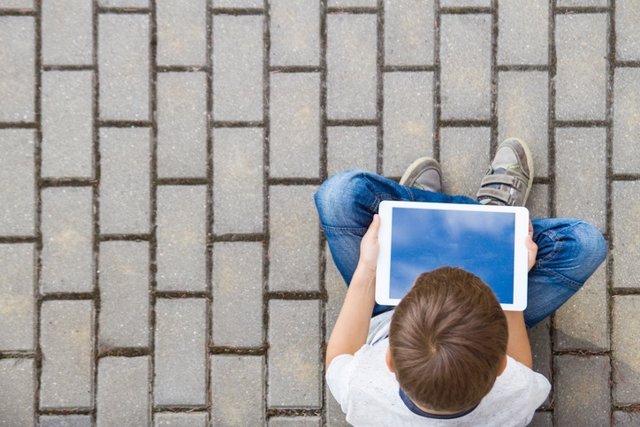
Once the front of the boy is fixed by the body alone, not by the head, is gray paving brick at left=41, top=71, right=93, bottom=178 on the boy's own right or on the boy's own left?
on the boy's own left

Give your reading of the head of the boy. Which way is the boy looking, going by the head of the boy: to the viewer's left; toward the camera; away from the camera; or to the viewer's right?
away from the camera

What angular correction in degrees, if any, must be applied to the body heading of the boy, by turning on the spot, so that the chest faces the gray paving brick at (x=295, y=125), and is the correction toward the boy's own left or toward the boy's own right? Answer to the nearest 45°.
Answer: approximately 45° to the boy's own left

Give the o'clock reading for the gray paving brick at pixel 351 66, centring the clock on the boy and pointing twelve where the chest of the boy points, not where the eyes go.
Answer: The gray paving brick is roughly at 11 o'clock from the boy.

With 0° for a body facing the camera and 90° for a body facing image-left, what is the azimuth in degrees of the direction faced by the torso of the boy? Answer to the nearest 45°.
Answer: approximately 180°

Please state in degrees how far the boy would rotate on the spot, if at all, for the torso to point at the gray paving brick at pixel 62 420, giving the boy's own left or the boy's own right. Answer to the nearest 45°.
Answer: approximately 90° to the boy's own left

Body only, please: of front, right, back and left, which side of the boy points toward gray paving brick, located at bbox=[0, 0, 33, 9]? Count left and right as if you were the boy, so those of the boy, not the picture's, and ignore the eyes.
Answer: left

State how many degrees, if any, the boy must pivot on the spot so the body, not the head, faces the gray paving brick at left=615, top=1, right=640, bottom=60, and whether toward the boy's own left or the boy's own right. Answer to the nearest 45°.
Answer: approximately 45° to the boy's own right

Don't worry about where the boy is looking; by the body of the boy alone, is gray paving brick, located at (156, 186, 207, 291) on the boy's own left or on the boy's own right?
on the boy's own left

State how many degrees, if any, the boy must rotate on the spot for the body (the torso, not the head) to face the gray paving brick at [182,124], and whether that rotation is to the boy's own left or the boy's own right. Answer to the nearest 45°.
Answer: approximately 45° to the boy's own left
